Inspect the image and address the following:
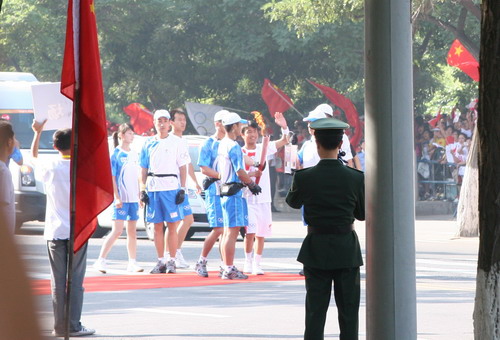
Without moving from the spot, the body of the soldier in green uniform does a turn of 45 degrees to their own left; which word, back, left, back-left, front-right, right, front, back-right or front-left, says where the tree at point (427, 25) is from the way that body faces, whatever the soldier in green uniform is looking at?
front-right

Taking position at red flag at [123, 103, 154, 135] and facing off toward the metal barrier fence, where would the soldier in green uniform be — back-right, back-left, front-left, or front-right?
front-right

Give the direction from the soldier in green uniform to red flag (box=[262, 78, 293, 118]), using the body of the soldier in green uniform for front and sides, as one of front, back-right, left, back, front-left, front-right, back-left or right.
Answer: front

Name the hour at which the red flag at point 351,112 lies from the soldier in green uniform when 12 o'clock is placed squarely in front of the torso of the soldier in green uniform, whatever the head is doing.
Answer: The red flag is roughly at 12 o'clock from the soldier in green uniform.

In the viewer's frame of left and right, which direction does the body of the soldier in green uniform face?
facing away from the viewer

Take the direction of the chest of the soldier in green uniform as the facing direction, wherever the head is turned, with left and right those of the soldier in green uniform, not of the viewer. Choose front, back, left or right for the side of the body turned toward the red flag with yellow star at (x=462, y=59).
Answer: front

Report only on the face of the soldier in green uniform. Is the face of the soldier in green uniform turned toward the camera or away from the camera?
away from the camera
